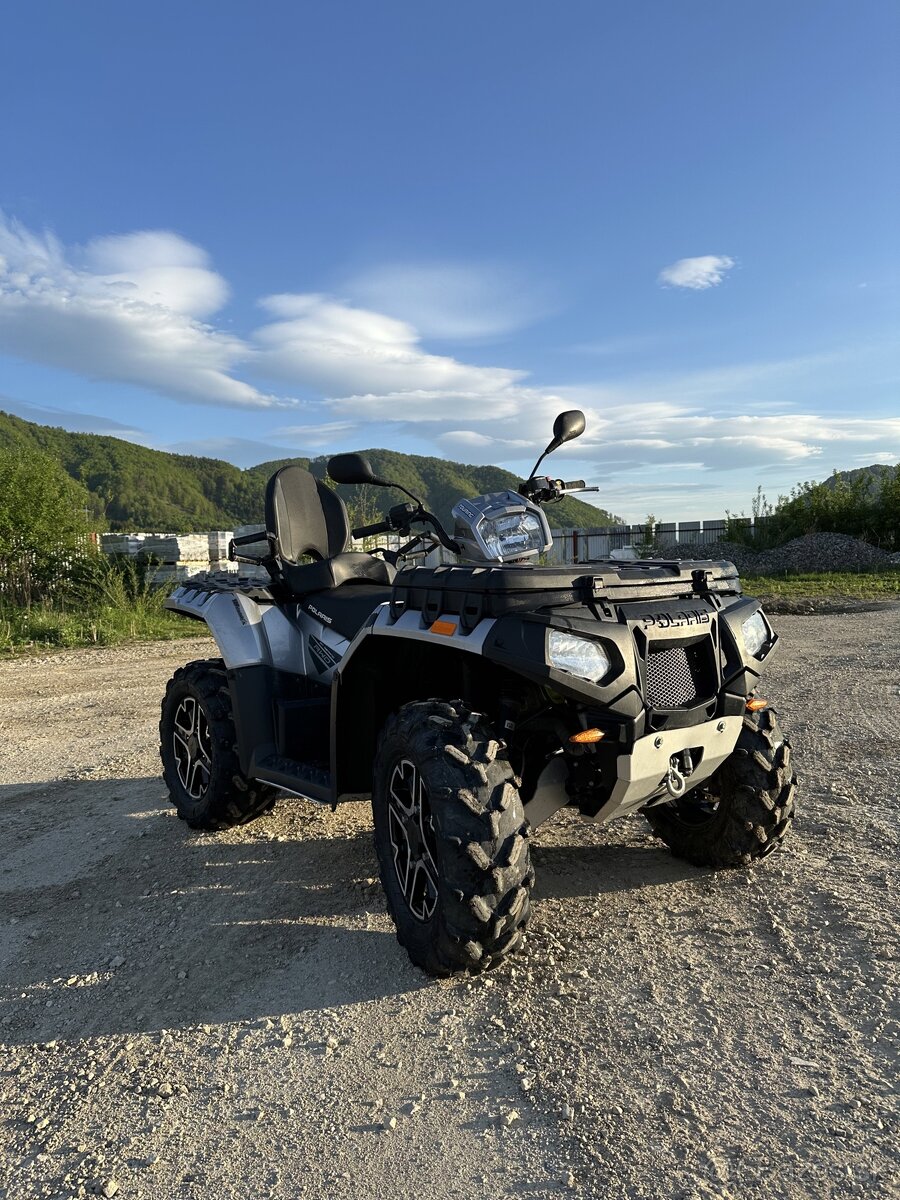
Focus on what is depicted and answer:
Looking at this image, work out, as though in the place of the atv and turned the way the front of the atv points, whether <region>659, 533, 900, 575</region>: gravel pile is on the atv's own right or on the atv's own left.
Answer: on the atv's own left

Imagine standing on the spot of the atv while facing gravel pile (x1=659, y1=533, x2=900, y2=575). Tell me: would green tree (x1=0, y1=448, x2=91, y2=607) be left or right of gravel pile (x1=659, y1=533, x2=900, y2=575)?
left

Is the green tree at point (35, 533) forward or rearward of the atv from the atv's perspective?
rearward

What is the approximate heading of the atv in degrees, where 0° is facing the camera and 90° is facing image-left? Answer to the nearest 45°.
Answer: approximately 315°

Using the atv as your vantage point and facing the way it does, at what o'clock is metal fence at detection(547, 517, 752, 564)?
The metal fence is roughly at 8 o'clock from the atv.
